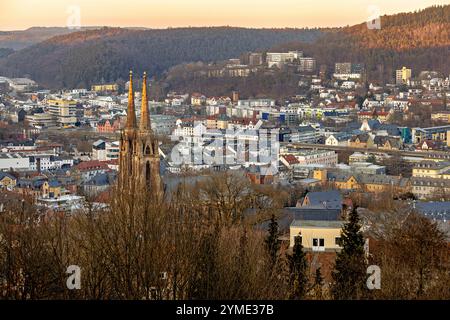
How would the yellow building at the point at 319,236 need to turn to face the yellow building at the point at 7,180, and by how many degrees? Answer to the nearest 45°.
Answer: approximately 135° to its right

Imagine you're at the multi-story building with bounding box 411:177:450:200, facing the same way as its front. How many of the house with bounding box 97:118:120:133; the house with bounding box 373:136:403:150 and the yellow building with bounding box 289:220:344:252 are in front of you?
1

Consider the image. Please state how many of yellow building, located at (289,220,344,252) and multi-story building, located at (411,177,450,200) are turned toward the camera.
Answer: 2

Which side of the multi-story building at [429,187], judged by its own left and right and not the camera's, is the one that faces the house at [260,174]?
right

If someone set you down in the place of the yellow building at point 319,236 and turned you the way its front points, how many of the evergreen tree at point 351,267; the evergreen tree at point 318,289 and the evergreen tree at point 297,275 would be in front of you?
3

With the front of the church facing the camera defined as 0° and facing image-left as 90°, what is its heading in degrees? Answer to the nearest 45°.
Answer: approximately 45°

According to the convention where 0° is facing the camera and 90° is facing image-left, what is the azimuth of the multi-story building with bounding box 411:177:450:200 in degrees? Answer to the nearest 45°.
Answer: approximately 0°

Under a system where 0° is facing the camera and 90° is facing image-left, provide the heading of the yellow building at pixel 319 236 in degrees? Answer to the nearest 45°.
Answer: approximately 0°

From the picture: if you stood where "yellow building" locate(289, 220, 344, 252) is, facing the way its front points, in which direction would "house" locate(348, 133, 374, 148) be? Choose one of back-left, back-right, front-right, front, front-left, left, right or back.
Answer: back
